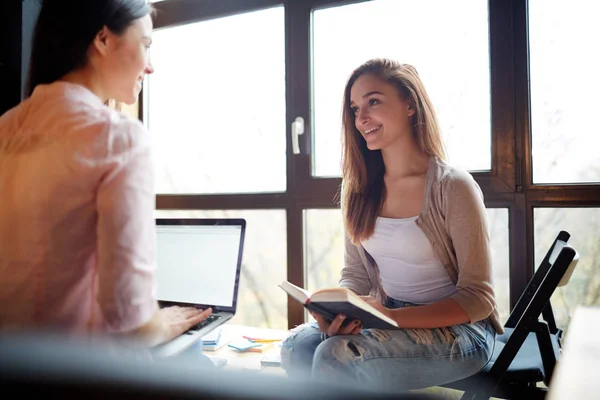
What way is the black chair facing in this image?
to the viewer's left

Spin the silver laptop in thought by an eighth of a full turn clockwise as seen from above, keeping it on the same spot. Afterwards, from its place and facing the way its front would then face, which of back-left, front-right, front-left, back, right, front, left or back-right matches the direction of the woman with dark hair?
left

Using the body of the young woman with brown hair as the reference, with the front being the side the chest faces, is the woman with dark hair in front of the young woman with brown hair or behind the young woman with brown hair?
in front

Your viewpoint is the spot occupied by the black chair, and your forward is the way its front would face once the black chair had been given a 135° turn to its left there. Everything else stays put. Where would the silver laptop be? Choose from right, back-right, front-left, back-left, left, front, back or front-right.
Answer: back-right

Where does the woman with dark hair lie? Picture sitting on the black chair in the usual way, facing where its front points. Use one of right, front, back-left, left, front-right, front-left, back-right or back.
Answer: front-left

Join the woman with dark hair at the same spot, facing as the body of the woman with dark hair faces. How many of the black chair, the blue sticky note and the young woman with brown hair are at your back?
0

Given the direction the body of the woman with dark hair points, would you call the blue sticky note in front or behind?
in front

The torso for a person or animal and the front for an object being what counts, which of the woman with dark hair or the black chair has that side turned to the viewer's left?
the black chair

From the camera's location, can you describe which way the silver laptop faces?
facing the viewer and to the left of the viewer

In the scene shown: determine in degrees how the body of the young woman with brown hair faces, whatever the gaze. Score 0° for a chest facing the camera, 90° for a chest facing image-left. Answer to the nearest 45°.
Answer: approximately 45°

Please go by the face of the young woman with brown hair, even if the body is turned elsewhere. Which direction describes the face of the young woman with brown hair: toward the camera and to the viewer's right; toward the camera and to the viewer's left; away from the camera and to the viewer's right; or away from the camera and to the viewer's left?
toward the camera and to the viewer's left

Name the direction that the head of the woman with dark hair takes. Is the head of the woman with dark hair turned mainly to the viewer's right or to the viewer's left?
to the viewer's right

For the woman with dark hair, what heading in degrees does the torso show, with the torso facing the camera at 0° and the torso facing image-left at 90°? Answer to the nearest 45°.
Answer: approximately 225°

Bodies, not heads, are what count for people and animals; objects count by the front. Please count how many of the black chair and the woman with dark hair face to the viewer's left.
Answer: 1

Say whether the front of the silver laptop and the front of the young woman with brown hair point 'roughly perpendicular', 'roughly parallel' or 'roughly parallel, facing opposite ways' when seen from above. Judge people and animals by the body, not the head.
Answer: roughly parallel
